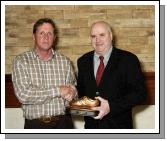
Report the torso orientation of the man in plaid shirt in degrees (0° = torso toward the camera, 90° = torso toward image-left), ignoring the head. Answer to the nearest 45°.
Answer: approximately 0°

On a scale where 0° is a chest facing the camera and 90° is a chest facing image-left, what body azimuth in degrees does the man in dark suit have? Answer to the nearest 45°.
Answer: approximately 45°
